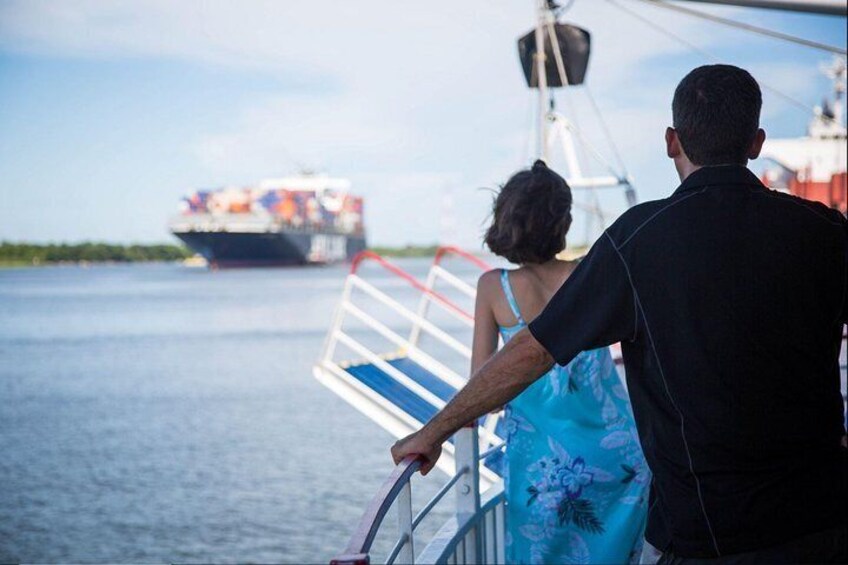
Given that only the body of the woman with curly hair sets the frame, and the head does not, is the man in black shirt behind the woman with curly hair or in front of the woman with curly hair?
behind

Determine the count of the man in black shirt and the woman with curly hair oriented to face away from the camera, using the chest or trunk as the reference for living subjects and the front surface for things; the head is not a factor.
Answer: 2

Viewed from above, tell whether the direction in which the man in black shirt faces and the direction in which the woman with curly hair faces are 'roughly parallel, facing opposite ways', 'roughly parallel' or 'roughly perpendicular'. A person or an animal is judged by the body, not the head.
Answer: roughly parallel

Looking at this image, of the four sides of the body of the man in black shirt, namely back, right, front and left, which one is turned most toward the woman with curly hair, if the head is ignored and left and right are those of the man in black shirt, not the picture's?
front

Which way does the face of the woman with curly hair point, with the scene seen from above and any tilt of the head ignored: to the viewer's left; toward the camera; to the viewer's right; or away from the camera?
away from the camera

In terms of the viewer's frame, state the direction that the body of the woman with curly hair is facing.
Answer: away from the camera

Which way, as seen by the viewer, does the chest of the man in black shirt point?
away from the camera
